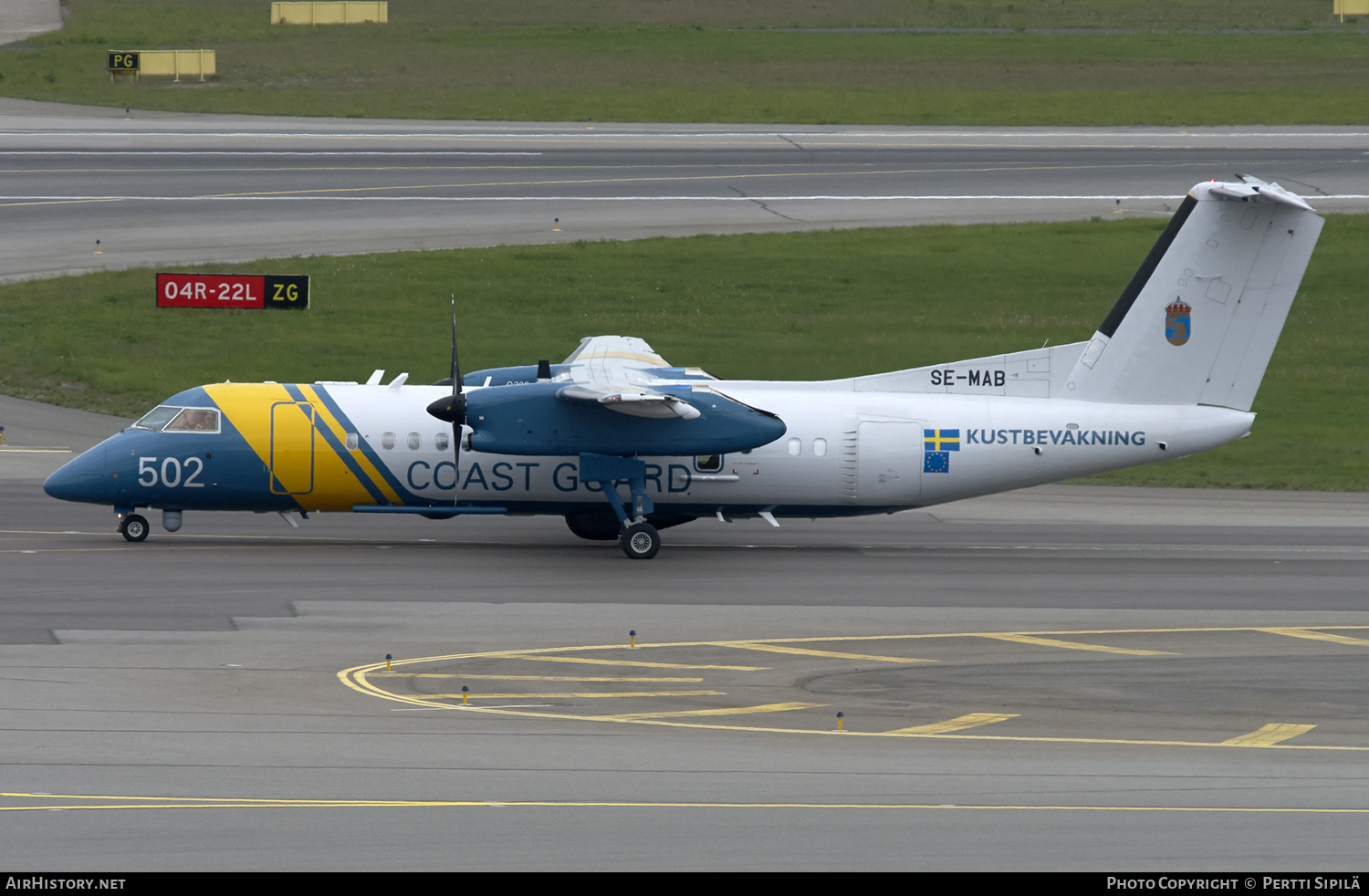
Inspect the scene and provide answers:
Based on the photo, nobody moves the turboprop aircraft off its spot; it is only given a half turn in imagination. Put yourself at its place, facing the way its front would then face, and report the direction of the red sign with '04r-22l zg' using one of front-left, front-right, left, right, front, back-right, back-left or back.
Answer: back-left

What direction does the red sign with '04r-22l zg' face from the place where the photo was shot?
facing the viewer

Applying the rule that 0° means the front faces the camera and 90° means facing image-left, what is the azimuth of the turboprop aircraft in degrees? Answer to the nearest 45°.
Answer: approximately 90°
